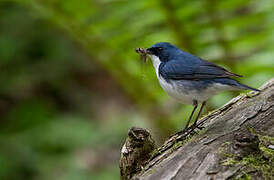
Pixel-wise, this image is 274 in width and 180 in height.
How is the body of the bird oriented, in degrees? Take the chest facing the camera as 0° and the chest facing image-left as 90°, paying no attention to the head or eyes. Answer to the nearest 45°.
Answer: approximately 90°
